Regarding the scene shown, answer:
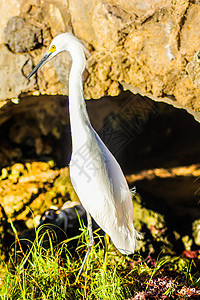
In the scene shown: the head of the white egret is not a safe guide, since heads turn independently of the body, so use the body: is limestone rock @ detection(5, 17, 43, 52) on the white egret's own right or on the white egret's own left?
on the white egret's own right

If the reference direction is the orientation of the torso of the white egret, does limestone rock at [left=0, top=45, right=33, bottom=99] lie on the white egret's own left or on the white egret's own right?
on the white egret's own right

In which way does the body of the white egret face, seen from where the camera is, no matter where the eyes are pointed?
to the viewer's left
